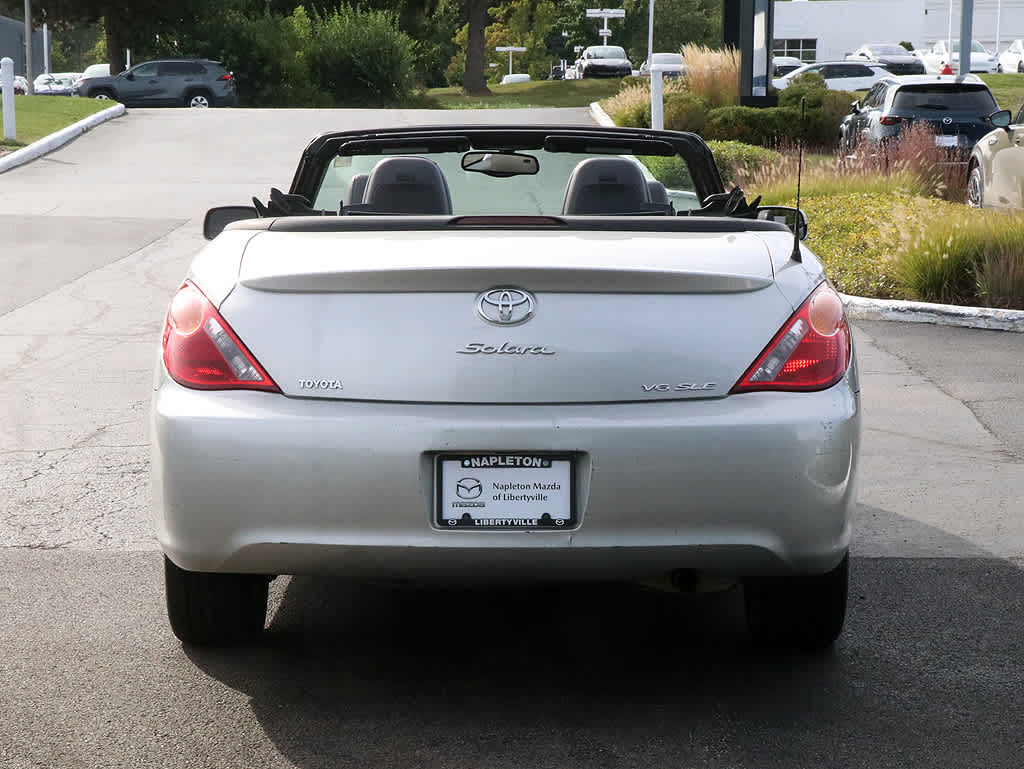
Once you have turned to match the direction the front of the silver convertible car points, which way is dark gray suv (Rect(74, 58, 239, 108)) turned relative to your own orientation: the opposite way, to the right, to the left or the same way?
to the left

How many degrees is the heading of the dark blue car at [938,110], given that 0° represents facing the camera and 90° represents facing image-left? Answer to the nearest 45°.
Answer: approximately 135°

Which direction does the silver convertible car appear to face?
away from the camera

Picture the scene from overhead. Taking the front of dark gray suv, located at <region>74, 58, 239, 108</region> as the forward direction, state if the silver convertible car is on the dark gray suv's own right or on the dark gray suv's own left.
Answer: on the dark gray suv's own left

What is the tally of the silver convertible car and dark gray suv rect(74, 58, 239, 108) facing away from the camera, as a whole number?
1

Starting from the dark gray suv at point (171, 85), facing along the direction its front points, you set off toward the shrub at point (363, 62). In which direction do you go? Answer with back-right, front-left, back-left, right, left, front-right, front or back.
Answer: back-right

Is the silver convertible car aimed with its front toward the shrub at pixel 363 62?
yes

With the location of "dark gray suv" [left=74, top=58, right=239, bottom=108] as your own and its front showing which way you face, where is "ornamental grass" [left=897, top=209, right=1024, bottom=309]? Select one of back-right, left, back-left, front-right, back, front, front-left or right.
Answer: left

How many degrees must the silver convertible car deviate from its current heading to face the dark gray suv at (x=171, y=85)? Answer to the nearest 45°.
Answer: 0° — it already faces it

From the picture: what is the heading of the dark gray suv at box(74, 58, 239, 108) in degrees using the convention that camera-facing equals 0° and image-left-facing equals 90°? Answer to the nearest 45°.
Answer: approximately 90°

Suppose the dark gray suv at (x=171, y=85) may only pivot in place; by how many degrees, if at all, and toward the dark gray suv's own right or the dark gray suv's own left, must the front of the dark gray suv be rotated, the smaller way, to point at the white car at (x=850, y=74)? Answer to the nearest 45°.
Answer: approximately 180°

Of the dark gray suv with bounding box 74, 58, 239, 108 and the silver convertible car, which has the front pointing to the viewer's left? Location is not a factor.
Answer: the dark gray suv
